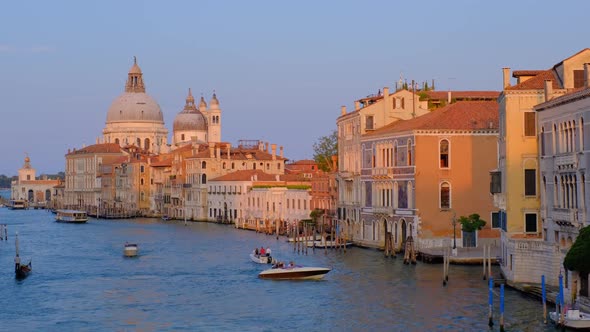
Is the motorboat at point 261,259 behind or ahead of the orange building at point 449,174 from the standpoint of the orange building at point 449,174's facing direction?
ahead

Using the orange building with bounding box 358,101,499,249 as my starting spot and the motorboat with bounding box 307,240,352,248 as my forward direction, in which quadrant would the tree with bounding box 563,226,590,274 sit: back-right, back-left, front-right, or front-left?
back-left

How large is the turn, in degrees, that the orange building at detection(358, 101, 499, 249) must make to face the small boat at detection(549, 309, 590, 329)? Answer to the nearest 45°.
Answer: approximately 45° to its left

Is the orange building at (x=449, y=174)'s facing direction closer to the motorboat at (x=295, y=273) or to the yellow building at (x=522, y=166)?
the motorboat

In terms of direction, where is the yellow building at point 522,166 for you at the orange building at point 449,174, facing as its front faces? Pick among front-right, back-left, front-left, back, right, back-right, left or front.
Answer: front-left

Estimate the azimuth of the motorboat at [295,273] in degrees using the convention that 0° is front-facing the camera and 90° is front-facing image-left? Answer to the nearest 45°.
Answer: approximately 270°

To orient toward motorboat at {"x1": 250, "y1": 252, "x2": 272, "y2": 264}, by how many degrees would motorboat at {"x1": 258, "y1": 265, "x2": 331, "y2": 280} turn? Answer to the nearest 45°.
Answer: approximately 90° to its left

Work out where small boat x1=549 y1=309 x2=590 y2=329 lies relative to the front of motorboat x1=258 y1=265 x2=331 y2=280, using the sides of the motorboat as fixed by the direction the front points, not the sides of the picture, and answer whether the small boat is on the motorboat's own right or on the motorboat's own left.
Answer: on the motorboat's own right
